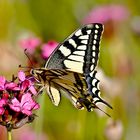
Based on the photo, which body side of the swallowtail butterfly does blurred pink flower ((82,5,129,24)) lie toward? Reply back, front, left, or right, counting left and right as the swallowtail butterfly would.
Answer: right

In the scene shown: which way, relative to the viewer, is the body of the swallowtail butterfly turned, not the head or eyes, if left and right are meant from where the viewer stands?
facing to the left of the viewer
